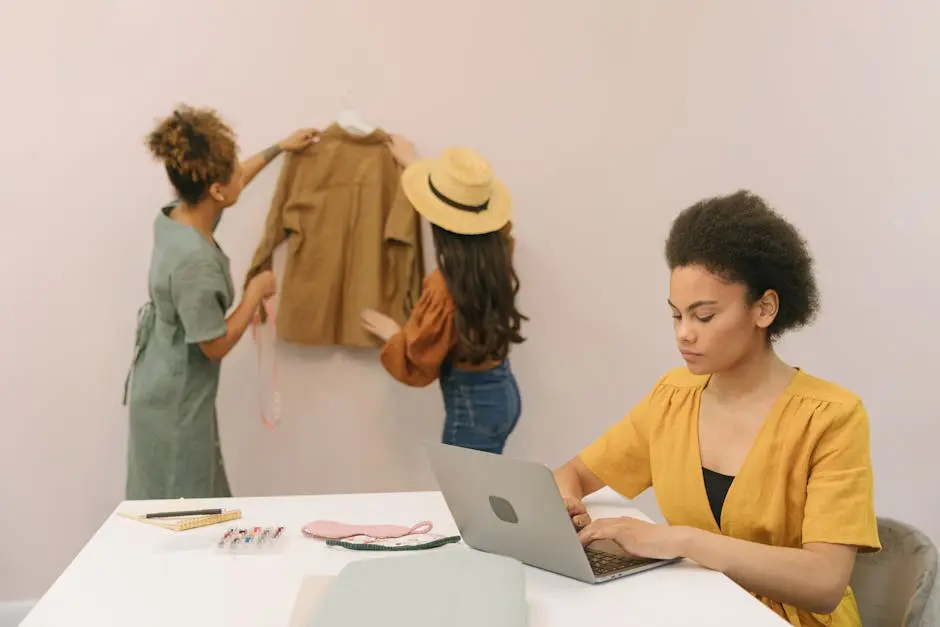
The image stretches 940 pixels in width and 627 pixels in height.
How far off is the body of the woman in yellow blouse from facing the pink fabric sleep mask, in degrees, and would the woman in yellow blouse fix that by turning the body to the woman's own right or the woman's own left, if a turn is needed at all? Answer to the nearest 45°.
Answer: approximately 45° to the woman's own right

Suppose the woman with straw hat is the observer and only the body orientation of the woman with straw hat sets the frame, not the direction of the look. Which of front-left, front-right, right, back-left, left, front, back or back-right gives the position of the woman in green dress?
front-left

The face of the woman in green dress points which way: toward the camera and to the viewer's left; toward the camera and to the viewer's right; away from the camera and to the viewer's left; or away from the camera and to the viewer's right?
away from the camera and to the viewer's right

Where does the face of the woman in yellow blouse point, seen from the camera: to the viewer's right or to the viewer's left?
to the viewer's left

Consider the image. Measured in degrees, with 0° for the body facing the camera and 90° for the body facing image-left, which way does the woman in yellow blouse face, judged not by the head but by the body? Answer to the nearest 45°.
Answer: approximately 45°

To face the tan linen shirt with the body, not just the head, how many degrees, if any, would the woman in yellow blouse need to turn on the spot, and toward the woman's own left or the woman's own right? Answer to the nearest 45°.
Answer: approximately 90° to the woman's own right

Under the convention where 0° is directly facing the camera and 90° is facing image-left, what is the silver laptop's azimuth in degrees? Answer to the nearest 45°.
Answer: approximately 225°

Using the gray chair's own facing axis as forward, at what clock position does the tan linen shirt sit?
The tan linen shirt is roughly at 2 o'clock from the gray chair.

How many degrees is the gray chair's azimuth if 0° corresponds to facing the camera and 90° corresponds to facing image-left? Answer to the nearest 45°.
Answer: approximately 45°

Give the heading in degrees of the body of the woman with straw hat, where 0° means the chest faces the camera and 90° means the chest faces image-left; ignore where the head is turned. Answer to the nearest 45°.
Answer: approximately 135°

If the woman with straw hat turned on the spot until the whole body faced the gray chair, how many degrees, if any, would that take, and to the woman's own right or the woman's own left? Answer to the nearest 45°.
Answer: approximately 180°

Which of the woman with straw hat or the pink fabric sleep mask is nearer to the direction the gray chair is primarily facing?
the pink fabric sleep mask

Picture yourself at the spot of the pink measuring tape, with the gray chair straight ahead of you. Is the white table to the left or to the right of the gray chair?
right

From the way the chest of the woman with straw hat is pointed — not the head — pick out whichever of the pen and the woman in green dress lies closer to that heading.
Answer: the woman in green dress
